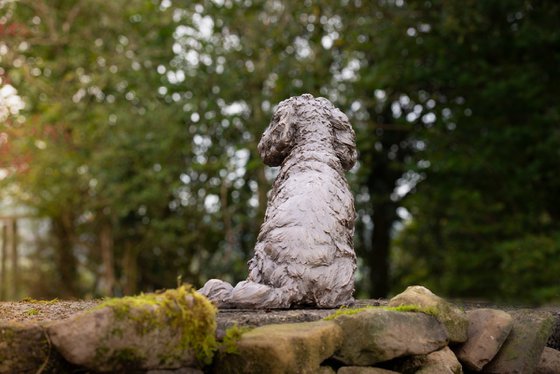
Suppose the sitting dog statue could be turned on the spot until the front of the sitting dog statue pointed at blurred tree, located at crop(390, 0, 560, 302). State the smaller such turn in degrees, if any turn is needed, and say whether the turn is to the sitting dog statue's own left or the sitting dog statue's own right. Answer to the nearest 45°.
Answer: approximately 45° to the sitting dog statue's own right

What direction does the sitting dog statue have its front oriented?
away from the camera

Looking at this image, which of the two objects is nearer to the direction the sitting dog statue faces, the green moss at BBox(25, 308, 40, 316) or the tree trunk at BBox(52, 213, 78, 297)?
the tree trunk

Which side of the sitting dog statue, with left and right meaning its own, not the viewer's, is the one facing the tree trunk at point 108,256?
front

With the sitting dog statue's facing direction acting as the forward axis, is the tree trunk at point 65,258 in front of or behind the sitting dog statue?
in front

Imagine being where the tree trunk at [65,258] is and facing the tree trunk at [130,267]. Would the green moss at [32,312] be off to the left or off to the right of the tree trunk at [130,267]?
right

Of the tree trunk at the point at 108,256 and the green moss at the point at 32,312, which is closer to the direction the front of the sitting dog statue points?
the tree trunk

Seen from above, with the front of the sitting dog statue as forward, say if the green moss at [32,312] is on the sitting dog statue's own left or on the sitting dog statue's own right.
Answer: on the sitting dog statue's own left

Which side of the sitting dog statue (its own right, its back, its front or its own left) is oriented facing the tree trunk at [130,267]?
front

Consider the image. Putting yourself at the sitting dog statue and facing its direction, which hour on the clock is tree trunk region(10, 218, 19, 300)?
The tree trunk is roughly at 11 o'clock from the sitting dog statue.

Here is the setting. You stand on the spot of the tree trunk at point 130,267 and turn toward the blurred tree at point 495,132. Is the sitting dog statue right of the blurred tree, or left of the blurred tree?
right
